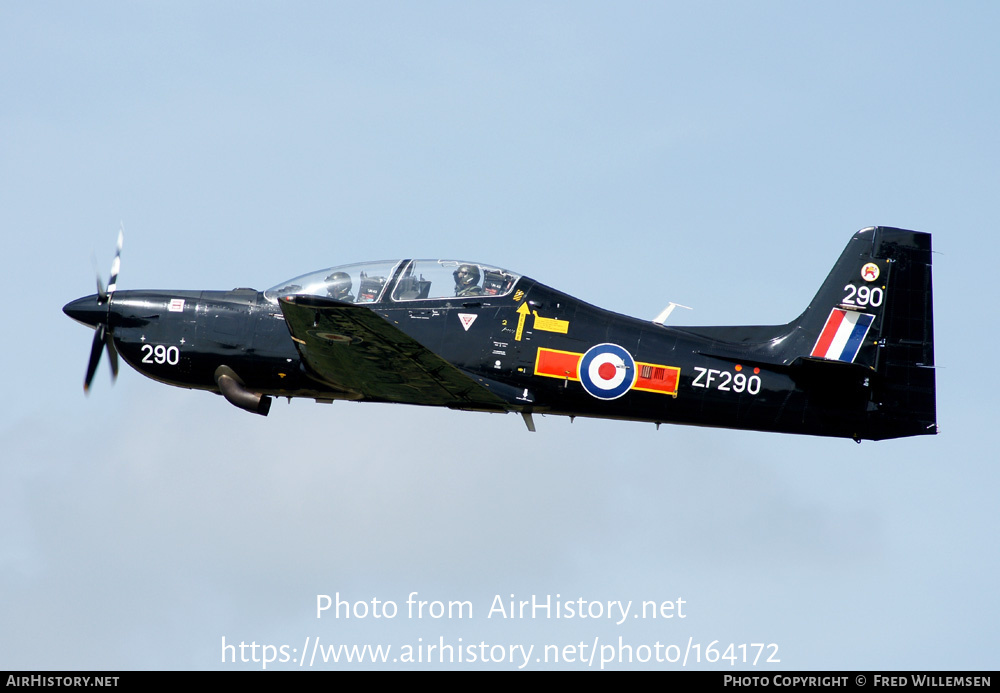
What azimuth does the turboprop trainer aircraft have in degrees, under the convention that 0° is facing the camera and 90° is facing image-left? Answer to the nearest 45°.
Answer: approximately 90°
